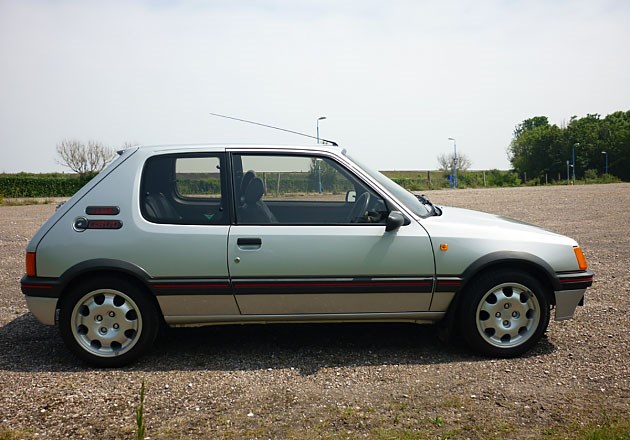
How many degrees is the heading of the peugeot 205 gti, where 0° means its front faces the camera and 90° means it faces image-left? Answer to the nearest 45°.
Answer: approximately 270°
